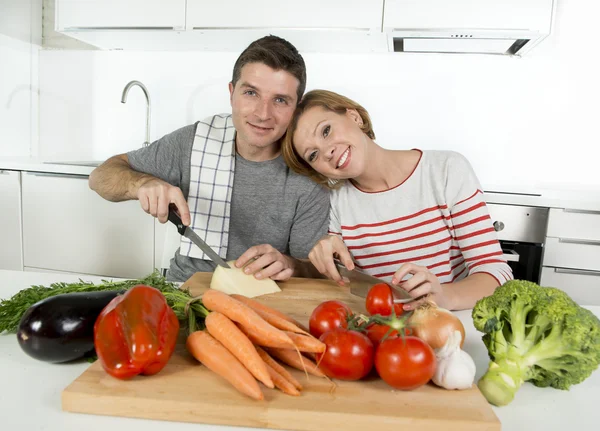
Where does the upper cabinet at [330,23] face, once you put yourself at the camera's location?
facing the viewer

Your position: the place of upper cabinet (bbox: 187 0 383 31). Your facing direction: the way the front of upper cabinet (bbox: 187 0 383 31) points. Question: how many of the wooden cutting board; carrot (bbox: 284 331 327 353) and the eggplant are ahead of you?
3

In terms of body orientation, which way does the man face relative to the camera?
toward the camera

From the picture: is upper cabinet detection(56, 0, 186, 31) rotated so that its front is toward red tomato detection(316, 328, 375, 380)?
yes

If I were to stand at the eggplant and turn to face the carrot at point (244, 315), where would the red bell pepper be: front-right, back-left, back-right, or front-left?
front-right

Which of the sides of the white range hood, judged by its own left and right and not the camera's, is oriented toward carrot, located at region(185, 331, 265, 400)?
front

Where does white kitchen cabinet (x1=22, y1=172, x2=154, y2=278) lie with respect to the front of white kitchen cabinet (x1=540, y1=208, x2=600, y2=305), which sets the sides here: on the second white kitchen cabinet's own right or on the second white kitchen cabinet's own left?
on the second white kitchen cabinet's own right

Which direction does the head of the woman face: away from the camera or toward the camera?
toward the camera

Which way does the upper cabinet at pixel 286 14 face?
toward the camera

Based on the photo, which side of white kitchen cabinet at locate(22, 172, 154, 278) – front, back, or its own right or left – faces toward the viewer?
front

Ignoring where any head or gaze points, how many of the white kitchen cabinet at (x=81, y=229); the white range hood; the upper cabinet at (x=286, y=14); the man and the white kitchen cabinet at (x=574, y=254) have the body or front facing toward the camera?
5

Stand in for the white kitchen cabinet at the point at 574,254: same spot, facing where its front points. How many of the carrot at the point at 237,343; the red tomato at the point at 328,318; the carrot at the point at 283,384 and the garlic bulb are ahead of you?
4

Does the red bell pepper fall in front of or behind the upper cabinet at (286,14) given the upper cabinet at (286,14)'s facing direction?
in front

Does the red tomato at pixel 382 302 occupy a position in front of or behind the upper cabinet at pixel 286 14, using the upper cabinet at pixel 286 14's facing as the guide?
in front

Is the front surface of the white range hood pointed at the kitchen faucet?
no

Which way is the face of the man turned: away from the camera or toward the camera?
toward the camera
